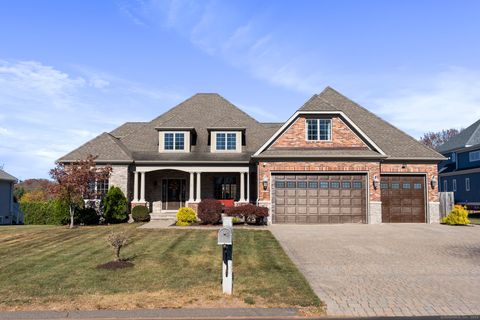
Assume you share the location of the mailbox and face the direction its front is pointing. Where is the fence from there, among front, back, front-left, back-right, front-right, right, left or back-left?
back-left

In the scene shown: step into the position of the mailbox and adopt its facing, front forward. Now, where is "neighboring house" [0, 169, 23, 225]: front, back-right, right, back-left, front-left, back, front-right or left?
back-right

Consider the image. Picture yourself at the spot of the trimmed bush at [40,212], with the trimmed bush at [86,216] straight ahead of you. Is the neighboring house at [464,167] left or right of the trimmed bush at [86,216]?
left

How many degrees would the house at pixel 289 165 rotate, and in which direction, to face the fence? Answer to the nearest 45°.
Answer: approximately 90° to its left

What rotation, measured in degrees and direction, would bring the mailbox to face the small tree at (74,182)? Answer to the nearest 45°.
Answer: approximately 135° to its right

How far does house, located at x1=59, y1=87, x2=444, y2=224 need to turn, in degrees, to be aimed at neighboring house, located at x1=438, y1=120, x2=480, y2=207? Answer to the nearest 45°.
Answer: approximately 135° to its left

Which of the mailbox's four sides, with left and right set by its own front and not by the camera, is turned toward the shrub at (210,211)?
back

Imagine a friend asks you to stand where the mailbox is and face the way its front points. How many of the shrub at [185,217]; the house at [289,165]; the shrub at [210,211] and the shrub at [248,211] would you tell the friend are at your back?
4

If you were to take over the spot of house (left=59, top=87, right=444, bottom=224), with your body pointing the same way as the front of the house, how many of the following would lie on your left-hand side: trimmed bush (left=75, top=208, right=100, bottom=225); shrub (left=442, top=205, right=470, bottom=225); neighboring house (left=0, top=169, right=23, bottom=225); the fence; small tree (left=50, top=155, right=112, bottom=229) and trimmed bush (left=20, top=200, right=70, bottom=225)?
2

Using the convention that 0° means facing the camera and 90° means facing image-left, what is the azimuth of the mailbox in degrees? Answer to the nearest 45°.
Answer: approximately 0°

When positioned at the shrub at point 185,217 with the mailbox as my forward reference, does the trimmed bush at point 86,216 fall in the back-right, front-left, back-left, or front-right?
back-right

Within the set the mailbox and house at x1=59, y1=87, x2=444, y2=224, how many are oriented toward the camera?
2

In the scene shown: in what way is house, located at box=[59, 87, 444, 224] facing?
toward the camera
